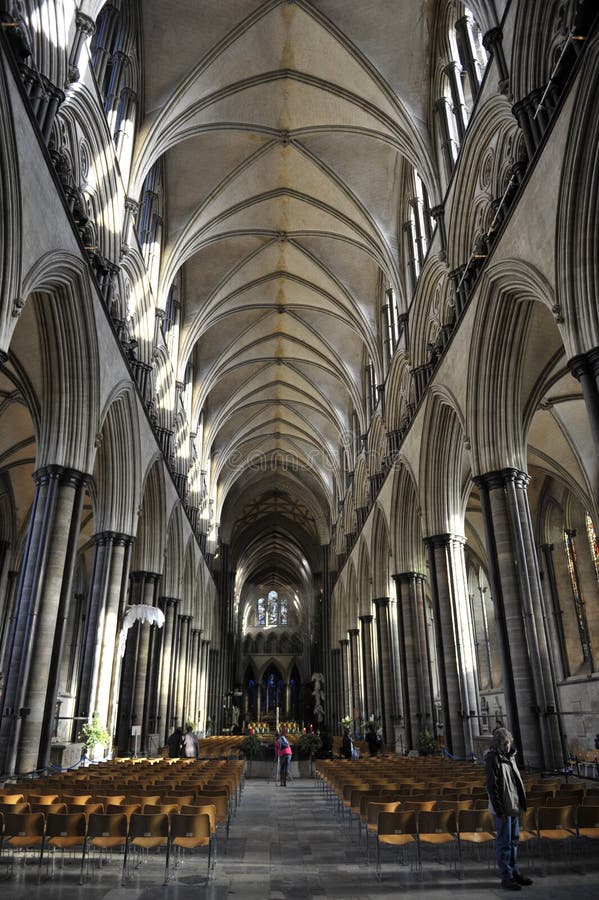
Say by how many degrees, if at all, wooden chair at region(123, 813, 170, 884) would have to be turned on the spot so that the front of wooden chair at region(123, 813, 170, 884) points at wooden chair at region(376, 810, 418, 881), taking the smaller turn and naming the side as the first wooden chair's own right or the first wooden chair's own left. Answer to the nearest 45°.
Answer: approximately 90° to the first wooden chair's own right

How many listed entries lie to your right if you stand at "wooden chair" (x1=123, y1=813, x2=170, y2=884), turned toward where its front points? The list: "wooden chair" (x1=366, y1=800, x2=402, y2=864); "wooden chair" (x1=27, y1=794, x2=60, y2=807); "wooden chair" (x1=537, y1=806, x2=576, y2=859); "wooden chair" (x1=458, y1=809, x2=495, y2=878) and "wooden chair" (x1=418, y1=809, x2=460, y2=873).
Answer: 4

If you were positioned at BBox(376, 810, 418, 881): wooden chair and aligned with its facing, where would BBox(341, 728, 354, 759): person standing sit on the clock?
The person standing is roughly at 12 o'clock from the wooden chair.

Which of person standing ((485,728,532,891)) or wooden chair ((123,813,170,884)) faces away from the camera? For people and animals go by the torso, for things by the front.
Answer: the wooden chair

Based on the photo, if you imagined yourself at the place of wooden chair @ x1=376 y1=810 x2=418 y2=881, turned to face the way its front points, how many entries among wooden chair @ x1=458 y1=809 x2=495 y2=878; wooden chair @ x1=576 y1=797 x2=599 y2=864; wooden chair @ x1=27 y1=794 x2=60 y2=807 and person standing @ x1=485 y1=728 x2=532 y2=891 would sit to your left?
1

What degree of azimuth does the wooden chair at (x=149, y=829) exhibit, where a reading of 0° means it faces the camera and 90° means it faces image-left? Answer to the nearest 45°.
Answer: approximately 180°

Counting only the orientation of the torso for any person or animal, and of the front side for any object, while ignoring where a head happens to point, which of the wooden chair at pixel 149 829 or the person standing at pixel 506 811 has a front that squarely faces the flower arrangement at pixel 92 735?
the wooden chair

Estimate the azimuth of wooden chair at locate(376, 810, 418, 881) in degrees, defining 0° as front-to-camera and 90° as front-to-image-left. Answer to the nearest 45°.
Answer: approximately 180°

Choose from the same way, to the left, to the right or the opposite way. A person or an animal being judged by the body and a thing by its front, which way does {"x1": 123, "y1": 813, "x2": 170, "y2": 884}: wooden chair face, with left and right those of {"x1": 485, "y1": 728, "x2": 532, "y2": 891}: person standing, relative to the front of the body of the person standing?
the opposite way

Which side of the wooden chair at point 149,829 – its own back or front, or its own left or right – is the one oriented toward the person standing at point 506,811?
right

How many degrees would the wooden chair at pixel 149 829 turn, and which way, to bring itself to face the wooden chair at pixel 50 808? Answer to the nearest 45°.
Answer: approximately 45° to its left

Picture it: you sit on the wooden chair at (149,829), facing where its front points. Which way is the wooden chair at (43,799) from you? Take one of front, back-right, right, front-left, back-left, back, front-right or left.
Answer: front-left

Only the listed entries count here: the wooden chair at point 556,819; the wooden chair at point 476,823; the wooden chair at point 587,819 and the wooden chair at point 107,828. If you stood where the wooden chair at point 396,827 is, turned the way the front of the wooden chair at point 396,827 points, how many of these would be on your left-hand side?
1

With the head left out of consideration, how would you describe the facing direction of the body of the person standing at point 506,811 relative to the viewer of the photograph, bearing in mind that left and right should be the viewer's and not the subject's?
facing the viewer and to the right of the viewer

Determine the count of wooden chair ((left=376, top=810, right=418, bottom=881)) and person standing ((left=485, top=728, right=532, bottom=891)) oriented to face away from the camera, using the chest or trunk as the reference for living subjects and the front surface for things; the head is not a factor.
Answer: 1

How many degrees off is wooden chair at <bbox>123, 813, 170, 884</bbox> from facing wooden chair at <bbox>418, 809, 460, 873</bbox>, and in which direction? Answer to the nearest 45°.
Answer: approximately 90° to its right

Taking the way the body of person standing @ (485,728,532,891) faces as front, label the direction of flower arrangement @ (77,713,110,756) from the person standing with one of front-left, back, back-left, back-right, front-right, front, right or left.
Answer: back

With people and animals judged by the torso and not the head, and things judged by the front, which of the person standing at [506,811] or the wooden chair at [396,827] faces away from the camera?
the wooden chair

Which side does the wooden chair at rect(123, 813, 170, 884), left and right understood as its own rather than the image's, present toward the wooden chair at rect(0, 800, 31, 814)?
left
